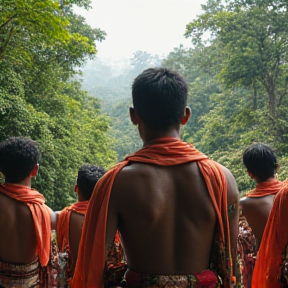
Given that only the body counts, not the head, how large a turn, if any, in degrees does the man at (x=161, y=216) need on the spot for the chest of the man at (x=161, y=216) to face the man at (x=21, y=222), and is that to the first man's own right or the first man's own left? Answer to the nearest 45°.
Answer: approximately 45° to the first man's own left

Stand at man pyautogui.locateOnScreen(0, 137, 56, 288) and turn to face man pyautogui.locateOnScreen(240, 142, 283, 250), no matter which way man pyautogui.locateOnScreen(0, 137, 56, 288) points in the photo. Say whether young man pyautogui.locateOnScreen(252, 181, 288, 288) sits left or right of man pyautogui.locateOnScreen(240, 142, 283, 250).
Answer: right

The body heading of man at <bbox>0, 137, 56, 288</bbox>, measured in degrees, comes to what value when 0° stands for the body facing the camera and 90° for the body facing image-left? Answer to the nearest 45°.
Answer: approximately 180°

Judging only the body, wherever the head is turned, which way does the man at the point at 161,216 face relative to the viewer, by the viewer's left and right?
facing away from the viewer

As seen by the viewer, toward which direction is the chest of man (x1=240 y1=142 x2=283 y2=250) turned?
away from the camera

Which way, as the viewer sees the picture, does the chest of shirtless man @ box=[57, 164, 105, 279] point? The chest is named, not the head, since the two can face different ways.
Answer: away from the camera
